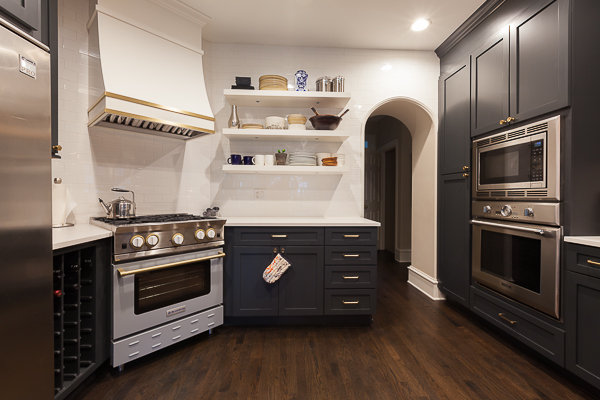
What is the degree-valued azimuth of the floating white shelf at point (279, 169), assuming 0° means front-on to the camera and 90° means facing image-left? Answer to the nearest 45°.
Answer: approximately 0°

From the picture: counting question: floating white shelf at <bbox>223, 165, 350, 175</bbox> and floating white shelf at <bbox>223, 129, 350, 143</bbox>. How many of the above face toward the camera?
2

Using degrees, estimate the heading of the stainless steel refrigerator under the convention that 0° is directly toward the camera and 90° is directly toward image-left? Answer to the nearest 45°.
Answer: approximately 315°

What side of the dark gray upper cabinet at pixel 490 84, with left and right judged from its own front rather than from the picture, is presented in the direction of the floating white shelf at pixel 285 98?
front

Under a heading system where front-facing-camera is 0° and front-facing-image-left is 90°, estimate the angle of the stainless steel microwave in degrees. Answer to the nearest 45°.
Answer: approximately 45°

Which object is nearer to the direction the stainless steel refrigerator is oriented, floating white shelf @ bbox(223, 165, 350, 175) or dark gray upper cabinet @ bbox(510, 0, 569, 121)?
the dark gray upper cabinet

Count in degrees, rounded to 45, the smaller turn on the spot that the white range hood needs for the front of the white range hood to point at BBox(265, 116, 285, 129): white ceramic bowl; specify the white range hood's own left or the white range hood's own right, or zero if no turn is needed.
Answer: approximately 45° to the white range hood's own left

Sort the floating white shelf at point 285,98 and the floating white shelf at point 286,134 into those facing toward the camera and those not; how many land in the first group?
2

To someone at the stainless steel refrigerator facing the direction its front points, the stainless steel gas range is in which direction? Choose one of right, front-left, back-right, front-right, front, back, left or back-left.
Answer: left
